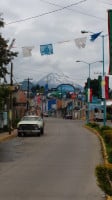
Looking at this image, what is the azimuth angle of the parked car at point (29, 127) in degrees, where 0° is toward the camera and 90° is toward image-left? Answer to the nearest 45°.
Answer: approximately 0°
